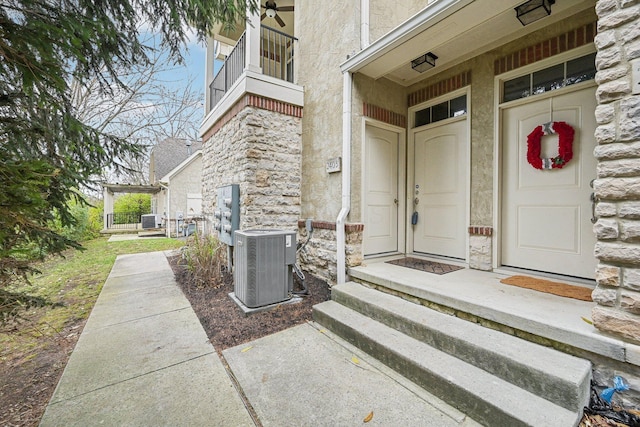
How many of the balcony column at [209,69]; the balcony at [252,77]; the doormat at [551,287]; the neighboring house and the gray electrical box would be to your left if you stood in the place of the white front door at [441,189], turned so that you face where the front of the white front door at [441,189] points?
1

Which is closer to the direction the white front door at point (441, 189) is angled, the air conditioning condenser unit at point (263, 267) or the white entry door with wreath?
the air conditioning condenser unit

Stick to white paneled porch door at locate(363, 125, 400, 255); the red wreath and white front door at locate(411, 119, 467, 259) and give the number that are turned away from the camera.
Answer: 0

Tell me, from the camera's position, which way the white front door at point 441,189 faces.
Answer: facing the viewer and to the left of the viewer

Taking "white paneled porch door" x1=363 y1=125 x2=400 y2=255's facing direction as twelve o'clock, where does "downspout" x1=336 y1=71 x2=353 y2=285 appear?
The downspout is roughly at 3 o'clock from the white paneled porch door.

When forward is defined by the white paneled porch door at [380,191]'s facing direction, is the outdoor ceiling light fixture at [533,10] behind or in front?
in front

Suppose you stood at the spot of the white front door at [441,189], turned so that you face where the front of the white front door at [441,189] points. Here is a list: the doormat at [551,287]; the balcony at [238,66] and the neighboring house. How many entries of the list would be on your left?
1

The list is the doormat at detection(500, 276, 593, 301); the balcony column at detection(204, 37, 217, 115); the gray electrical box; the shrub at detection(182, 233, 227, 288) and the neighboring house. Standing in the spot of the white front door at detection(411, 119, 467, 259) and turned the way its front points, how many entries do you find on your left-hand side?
1

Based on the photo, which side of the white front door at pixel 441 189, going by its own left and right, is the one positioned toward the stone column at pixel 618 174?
left

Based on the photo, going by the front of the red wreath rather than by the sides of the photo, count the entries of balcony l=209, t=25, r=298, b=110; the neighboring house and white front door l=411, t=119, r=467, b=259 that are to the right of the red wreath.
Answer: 3

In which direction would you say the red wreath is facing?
toward the camera
